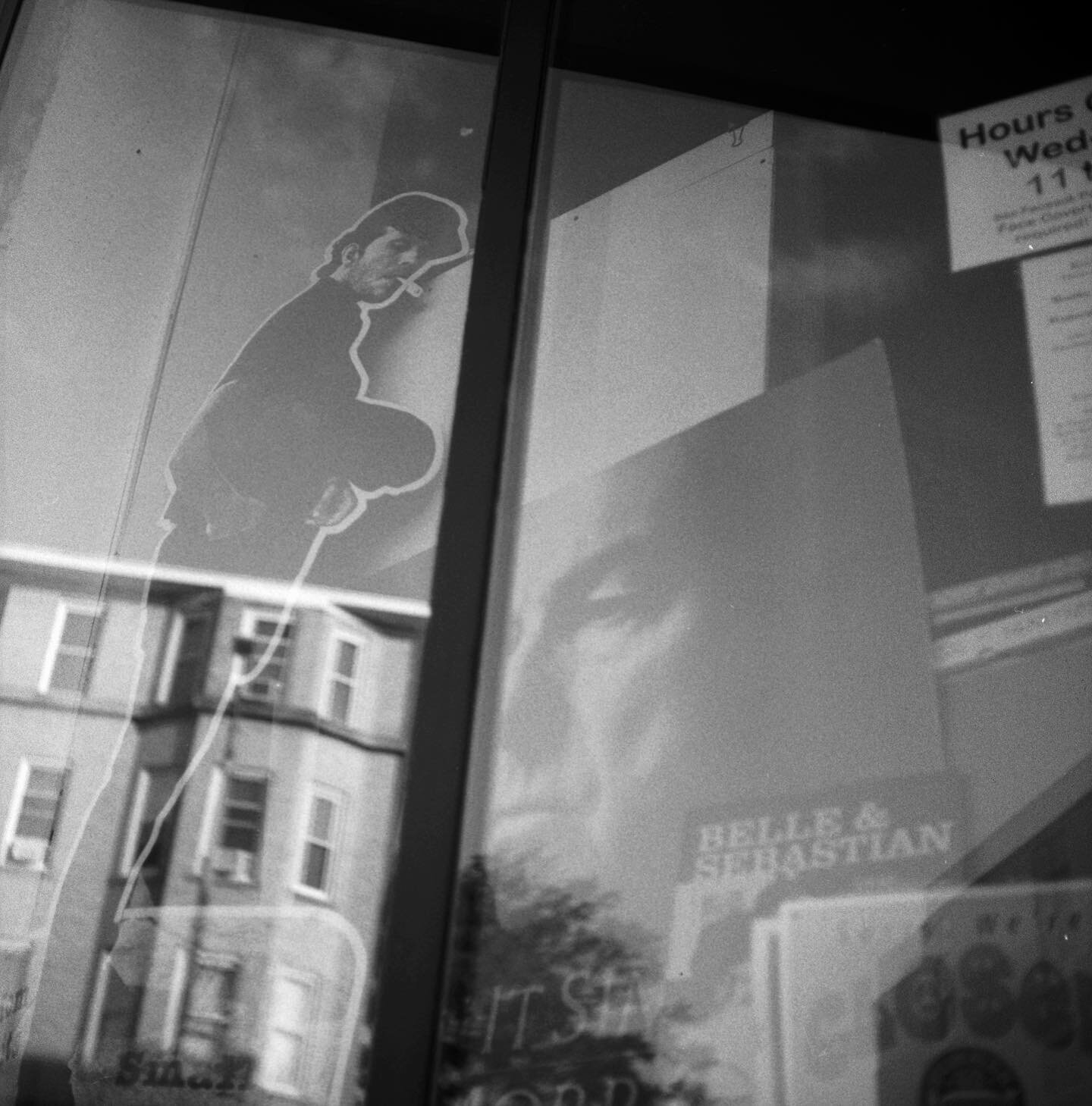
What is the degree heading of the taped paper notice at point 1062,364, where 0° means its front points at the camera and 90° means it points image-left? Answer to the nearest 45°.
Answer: approximately 0°

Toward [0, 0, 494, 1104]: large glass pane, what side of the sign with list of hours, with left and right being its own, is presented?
right

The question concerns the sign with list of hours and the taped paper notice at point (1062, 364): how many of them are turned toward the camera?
2
